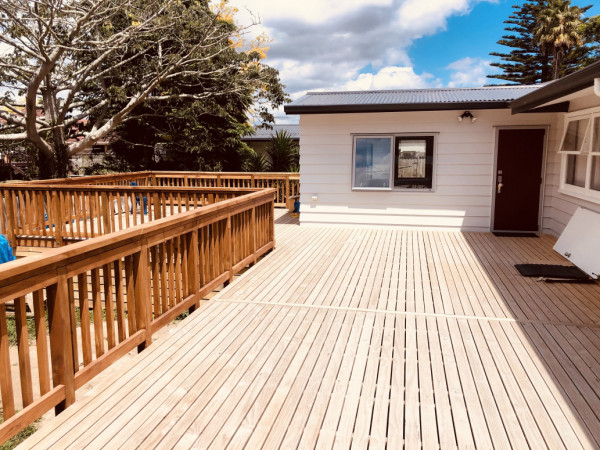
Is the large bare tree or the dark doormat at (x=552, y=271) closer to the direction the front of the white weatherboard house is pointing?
the dark doormat

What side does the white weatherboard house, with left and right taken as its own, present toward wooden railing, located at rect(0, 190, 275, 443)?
front

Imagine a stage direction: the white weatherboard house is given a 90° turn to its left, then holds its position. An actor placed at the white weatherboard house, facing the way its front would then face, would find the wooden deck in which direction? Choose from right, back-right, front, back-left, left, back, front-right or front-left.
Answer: right

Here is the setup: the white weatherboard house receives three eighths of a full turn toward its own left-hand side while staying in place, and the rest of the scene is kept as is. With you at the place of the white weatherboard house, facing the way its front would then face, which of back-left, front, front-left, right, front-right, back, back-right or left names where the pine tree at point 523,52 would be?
front-left

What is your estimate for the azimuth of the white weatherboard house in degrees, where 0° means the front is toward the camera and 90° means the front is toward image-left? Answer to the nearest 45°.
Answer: approximately 0°

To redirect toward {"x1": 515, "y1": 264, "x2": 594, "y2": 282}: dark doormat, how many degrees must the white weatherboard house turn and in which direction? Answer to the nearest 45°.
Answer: approximately 45° to its left

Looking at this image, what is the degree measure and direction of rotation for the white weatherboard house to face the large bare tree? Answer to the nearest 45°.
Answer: approximately 90° to its right
